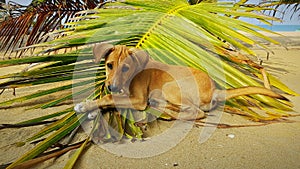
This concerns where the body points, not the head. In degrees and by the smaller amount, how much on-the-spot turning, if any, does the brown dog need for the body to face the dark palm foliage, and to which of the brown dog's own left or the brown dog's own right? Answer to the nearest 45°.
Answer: approximately 45° to the brown dog's own right

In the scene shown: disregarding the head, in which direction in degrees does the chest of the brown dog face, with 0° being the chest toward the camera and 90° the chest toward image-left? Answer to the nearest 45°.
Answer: approximately 90°
